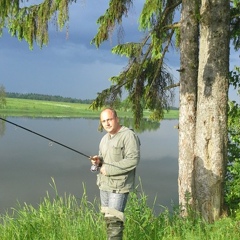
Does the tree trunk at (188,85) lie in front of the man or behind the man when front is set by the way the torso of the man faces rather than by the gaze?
behind

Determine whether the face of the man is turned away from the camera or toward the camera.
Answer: toward the camera

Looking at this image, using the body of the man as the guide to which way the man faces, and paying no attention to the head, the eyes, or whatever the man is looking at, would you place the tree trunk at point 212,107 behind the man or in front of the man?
behind
